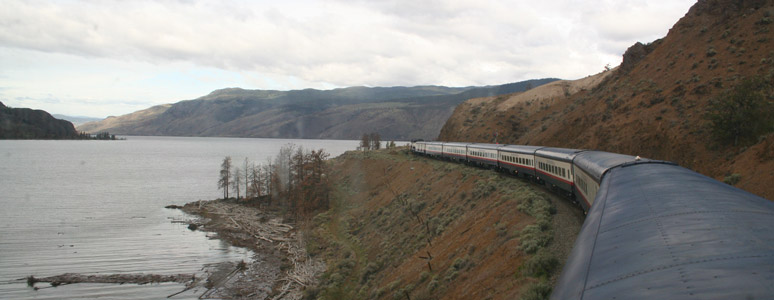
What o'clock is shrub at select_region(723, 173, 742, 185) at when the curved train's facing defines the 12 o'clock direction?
The shrub is roughly at 2 o'clock from the curved train.

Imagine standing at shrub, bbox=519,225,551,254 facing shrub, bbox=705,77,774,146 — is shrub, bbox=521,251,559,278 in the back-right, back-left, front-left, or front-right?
back-right

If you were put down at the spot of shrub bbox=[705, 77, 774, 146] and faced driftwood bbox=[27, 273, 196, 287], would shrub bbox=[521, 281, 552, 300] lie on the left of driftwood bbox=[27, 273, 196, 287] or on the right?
left

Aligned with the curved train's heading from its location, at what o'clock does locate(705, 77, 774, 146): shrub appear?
The shrub is roughly at 2 o'clock from the curved train.

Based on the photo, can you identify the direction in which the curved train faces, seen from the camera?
facing away from the viewer and to the left of the viewer
